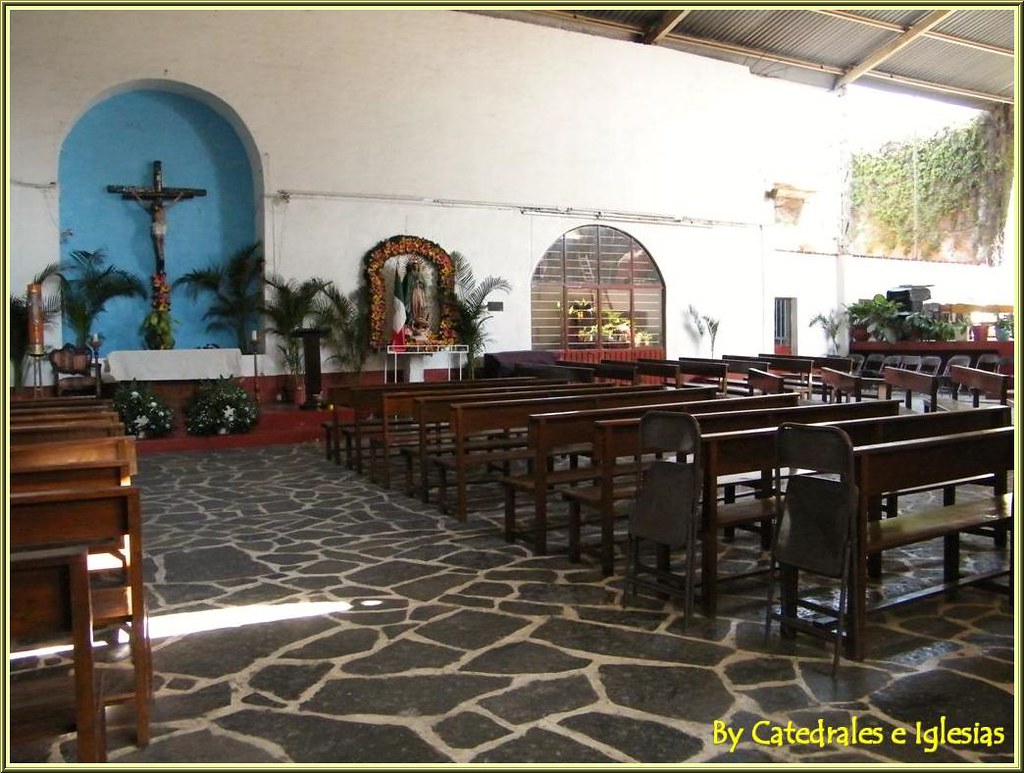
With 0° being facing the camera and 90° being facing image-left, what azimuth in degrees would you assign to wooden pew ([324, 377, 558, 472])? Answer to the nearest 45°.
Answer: approximately 135°

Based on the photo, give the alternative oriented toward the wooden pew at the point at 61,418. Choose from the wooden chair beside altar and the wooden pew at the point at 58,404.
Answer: the wooden chair beside altar

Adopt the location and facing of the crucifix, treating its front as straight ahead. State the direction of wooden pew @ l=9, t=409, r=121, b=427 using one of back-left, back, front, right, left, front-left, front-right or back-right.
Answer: front

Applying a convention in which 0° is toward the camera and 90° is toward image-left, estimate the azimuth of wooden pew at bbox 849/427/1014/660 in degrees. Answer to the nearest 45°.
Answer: approximately 135°

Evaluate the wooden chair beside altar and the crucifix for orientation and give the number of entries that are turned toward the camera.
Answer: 2

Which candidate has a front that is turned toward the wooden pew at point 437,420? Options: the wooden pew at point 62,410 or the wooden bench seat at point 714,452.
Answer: the wooden bench seat

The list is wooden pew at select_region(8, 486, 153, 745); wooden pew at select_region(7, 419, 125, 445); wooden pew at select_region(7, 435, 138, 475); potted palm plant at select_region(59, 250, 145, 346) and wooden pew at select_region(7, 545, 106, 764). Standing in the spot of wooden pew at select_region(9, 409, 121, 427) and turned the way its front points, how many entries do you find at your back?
4

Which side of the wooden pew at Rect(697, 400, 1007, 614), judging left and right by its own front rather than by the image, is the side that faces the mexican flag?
front

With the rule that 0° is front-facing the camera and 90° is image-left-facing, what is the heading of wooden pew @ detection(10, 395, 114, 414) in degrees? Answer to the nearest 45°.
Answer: approximately 180°

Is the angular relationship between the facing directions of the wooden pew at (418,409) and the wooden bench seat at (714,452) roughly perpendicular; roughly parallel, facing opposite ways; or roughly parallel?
roughly parallel

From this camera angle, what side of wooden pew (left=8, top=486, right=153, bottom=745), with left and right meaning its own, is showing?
back

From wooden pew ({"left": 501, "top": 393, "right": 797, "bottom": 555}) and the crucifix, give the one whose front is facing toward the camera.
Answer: the crucifix

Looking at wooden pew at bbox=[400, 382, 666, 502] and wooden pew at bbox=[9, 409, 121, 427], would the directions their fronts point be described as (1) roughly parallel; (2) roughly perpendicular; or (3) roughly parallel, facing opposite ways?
roughly parallel

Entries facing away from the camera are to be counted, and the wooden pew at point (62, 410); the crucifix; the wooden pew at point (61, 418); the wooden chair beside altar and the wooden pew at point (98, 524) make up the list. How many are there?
3

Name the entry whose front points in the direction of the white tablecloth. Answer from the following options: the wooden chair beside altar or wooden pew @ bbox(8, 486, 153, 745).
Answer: the wooden pew

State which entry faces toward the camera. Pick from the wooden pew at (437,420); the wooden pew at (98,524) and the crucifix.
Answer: the crucifix

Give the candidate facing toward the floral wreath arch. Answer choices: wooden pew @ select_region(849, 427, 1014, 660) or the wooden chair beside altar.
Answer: the wooden pew

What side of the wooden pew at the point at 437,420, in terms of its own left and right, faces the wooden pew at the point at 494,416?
back

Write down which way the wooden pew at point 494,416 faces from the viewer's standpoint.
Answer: facing away from the viewer and to the left of the viewer

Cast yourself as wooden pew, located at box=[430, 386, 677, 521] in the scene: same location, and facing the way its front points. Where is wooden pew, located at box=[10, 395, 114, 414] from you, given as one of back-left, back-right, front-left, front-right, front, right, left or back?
front-left

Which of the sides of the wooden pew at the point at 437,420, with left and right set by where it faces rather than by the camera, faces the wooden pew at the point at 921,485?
back
